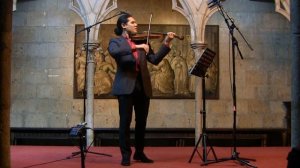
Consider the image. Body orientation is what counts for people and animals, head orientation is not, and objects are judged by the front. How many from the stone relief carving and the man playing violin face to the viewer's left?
0

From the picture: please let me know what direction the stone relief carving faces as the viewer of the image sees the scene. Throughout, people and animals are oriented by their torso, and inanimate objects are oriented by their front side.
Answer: facing the viewer

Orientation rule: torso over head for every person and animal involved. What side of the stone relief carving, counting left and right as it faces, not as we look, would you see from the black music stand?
front

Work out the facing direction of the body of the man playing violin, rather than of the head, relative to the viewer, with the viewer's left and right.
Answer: facing the viewer and to the right of the viewer

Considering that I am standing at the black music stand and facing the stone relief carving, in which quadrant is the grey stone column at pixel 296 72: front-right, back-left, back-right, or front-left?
back-right

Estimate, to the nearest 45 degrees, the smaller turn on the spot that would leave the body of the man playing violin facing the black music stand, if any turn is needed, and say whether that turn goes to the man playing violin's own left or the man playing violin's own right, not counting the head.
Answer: approximately 45° to the man playing violin's own left

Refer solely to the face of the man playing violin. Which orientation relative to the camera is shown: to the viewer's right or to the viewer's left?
to the viewer's right
